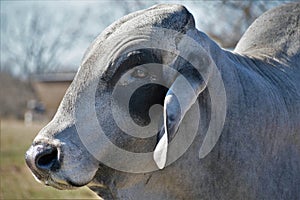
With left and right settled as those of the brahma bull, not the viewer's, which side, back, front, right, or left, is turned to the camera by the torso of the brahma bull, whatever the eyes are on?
left
